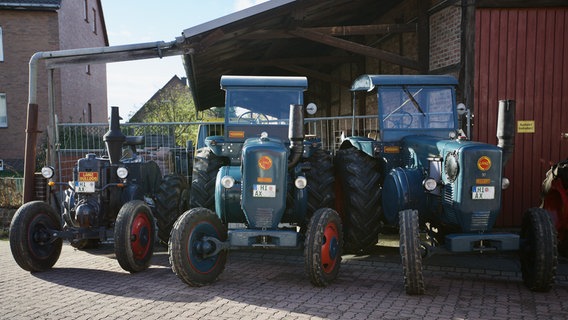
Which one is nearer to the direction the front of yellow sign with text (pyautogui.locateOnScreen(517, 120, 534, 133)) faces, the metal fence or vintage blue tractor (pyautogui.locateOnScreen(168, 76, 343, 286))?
the vintage blue tractor

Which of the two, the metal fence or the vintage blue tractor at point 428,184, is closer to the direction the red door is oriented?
the vintage blue tractor

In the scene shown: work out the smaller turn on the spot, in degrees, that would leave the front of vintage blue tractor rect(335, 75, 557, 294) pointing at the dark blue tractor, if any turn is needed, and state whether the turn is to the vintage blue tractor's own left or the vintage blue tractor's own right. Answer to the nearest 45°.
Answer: approximately 135° to the vintage blue tractor's own right

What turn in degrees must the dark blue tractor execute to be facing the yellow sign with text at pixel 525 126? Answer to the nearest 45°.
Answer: approximately 135° to its left

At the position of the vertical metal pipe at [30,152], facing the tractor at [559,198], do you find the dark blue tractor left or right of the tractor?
right

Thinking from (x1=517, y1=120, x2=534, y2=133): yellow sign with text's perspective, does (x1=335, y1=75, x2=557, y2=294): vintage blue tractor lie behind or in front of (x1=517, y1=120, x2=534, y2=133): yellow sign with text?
in front

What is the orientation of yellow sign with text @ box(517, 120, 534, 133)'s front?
toward the camera

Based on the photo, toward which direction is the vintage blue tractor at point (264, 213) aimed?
toward the camera

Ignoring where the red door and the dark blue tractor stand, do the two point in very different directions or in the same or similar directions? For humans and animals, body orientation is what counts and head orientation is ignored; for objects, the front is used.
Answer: same or similar directions

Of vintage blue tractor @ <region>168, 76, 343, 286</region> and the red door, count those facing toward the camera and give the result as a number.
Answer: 2

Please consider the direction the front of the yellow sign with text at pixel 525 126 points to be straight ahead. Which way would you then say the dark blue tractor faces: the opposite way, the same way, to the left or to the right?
the same way

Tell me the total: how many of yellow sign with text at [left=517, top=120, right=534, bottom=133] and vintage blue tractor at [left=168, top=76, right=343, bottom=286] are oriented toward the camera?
2

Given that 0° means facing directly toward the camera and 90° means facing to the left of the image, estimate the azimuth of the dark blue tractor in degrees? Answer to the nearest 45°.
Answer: approximately 45°

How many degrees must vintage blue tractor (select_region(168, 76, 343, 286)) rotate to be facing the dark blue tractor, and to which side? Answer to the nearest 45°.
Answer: approximately 135° to its right
